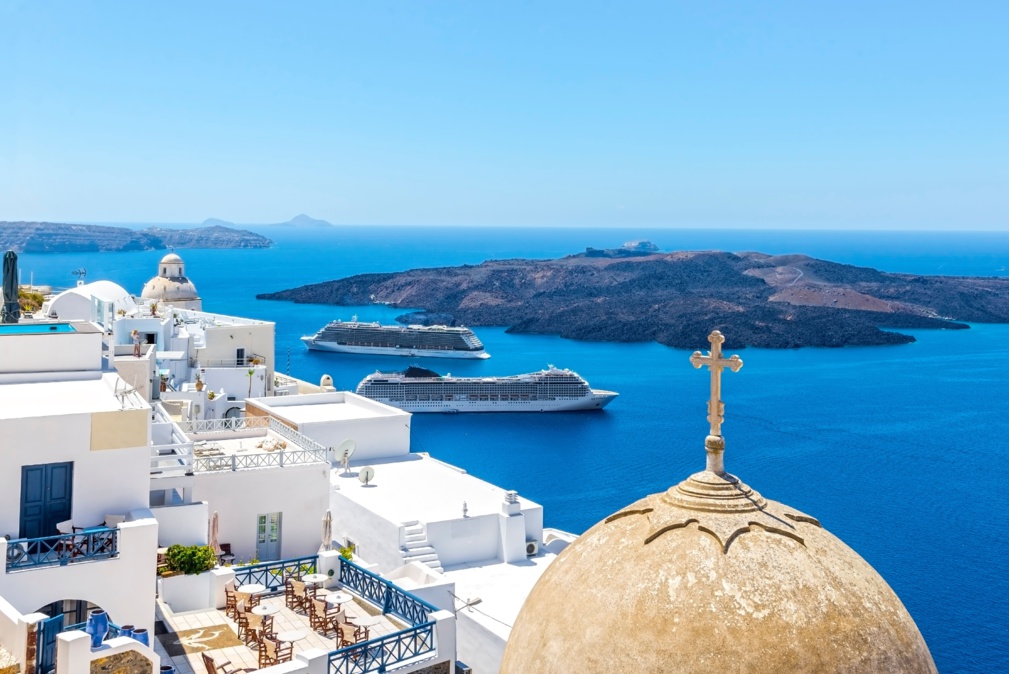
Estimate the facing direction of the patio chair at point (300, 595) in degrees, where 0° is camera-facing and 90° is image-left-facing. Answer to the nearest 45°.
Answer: approximately 225°

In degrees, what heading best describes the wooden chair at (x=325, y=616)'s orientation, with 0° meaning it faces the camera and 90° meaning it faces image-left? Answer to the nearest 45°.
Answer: approximately 225°

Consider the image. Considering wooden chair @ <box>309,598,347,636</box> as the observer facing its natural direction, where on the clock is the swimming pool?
The swimming pool is roughly at 9 o'clock from the wooden chair.

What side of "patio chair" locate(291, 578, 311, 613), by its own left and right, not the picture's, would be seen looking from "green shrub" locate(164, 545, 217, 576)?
left

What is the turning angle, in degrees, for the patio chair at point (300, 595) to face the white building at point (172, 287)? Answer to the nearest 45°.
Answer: approximately 45° to its left

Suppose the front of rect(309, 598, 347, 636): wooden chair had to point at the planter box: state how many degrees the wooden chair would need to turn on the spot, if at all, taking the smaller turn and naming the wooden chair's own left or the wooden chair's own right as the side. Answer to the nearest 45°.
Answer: approximately 90° to the wooden chair's own left

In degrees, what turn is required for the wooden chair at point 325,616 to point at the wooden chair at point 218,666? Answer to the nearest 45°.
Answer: approximately 180°

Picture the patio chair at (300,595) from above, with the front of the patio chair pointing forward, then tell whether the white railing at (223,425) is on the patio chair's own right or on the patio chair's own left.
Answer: on the patio chair's own left

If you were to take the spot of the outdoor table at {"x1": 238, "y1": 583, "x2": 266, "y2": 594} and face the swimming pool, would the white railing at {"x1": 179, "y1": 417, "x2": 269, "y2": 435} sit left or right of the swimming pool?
right

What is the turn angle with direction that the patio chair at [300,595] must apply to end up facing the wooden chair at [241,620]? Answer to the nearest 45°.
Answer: approximately 180°
